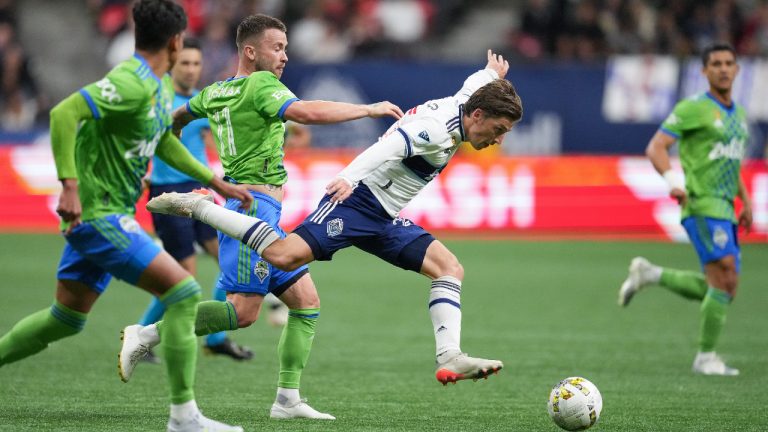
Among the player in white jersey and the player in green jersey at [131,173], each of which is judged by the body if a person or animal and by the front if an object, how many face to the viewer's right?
2

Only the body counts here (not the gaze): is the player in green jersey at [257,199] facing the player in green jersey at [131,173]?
no

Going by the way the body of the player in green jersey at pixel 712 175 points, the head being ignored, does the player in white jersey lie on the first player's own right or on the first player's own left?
on the first player's own right

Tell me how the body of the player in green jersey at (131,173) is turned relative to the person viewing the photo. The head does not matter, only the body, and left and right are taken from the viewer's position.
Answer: facing to the right of the viewer

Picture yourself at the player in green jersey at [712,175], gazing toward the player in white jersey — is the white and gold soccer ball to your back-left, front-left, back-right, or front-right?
front-left

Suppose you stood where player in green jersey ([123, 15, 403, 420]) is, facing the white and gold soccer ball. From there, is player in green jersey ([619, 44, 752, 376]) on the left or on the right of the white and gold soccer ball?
left

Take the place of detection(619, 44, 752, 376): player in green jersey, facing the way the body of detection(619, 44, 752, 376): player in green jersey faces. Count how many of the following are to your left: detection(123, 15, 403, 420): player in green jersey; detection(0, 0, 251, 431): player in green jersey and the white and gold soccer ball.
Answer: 0

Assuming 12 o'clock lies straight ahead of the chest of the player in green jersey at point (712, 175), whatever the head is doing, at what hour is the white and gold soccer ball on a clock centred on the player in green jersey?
The white and gold soccer ball is roughly at 2 o'clock from the player in green jersey.

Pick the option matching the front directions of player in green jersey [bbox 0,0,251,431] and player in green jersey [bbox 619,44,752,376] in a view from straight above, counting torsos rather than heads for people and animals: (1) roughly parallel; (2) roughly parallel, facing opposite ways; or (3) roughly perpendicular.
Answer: roughly perpendicular

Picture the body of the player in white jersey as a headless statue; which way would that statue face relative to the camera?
to the viewer's right

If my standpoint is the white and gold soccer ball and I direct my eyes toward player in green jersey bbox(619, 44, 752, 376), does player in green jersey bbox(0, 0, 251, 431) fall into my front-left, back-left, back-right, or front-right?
back-left

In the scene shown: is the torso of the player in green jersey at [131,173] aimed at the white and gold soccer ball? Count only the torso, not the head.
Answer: yes

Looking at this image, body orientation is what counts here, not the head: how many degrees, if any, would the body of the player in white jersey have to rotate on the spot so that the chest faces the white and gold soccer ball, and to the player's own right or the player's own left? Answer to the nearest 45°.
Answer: approximately 45° to the player's own right

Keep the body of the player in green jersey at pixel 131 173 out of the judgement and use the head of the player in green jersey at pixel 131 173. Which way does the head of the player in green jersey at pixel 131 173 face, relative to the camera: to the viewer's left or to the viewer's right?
to the viewer's right
